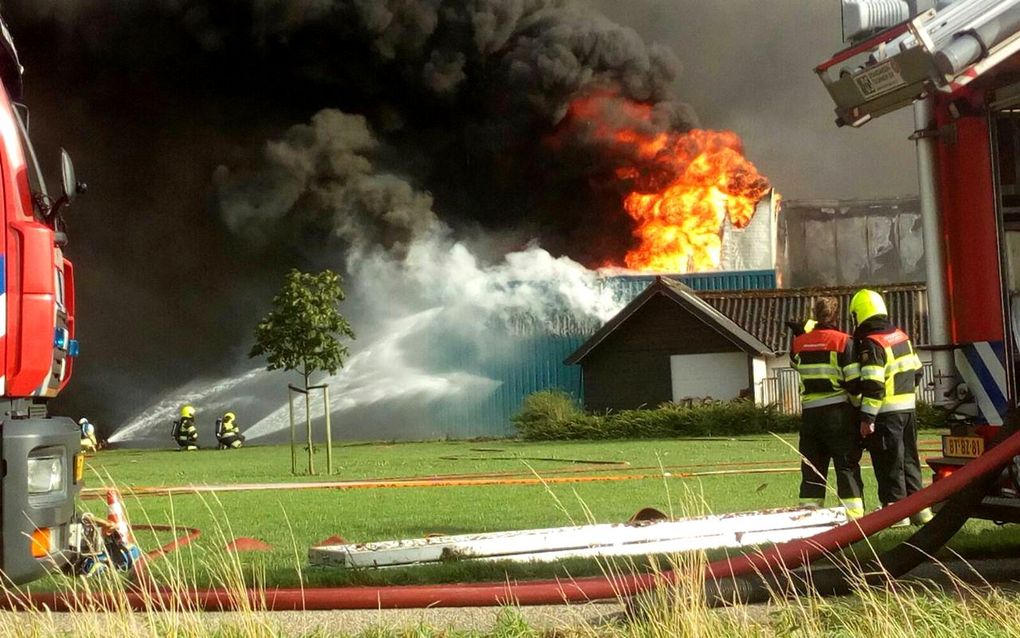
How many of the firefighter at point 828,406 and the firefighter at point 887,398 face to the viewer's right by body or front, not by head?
0

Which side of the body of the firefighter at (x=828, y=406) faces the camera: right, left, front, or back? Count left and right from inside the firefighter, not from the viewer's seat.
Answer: back

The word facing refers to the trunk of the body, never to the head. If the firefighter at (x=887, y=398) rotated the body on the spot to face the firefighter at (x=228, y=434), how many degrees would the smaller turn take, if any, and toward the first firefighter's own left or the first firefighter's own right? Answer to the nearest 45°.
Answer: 0° — they already face them

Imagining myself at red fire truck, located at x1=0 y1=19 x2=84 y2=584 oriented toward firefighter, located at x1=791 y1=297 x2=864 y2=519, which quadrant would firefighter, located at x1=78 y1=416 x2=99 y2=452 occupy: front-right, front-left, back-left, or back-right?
front-left

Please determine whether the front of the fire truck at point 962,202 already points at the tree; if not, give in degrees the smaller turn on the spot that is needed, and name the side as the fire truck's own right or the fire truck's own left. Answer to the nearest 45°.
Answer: approximately 90° to the fire truck's own left

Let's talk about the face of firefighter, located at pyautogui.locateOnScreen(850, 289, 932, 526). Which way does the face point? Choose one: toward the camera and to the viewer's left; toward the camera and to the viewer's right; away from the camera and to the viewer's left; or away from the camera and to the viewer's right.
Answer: away from the camera and to the viewer's left

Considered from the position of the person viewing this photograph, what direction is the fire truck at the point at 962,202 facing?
facing away from the viewer and to the right of the viewer

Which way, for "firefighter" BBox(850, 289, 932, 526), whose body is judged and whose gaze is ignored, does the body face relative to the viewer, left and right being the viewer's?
facing away from the viewer and to the left of the viewer

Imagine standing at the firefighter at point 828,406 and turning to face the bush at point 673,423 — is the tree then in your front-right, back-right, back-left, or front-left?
front-left

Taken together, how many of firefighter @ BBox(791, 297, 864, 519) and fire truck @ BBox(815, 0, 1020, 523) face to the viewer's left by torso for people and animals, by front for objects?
0

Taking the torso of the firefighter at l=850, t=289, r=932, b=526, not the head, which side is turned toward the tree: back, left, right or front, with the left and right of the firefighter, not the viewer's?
front

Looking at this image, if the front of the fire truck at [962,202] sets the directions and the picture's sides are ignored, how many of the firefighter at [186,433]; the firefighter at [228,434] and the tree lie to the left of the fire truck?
3

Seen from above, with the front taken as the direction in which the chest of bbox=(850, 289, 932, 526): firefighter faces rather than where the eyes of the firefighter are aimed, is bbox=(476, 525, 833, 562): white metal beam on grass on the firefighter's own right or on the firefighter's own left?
on the firefighter's own left
